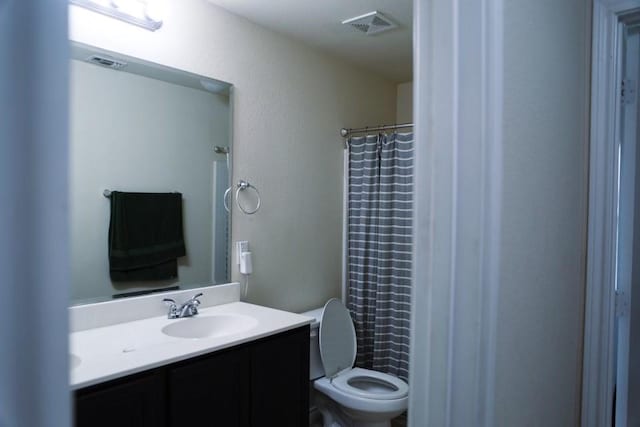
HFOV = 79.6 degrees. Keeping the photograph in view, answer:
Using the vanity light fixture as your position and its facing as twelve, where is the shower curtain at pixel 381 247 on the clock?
The shower curtain is roughly at 10 o'clock from the vanity light fixture.

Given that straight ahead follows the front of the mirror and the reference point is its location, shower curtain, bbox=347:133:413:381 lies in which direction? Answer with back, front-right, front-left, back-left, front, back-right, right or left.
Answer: front-left

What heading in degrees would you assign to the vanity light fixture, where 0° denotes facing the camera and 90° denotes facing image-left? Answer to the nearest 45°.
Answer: approximately 315°

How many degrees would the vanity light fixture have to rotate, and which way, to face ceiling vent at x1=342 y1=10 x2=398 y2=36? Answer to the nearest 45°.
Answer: approximately 45° to its left

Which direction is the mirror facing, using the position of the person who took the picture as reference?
facing the viewer and to the right of the viewer

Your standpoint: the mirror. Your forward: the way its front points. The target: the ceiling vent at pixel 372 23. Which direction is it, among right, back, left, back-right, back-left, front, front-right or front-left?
front-left

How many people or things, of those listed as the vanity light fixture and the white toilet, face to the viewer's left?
0
